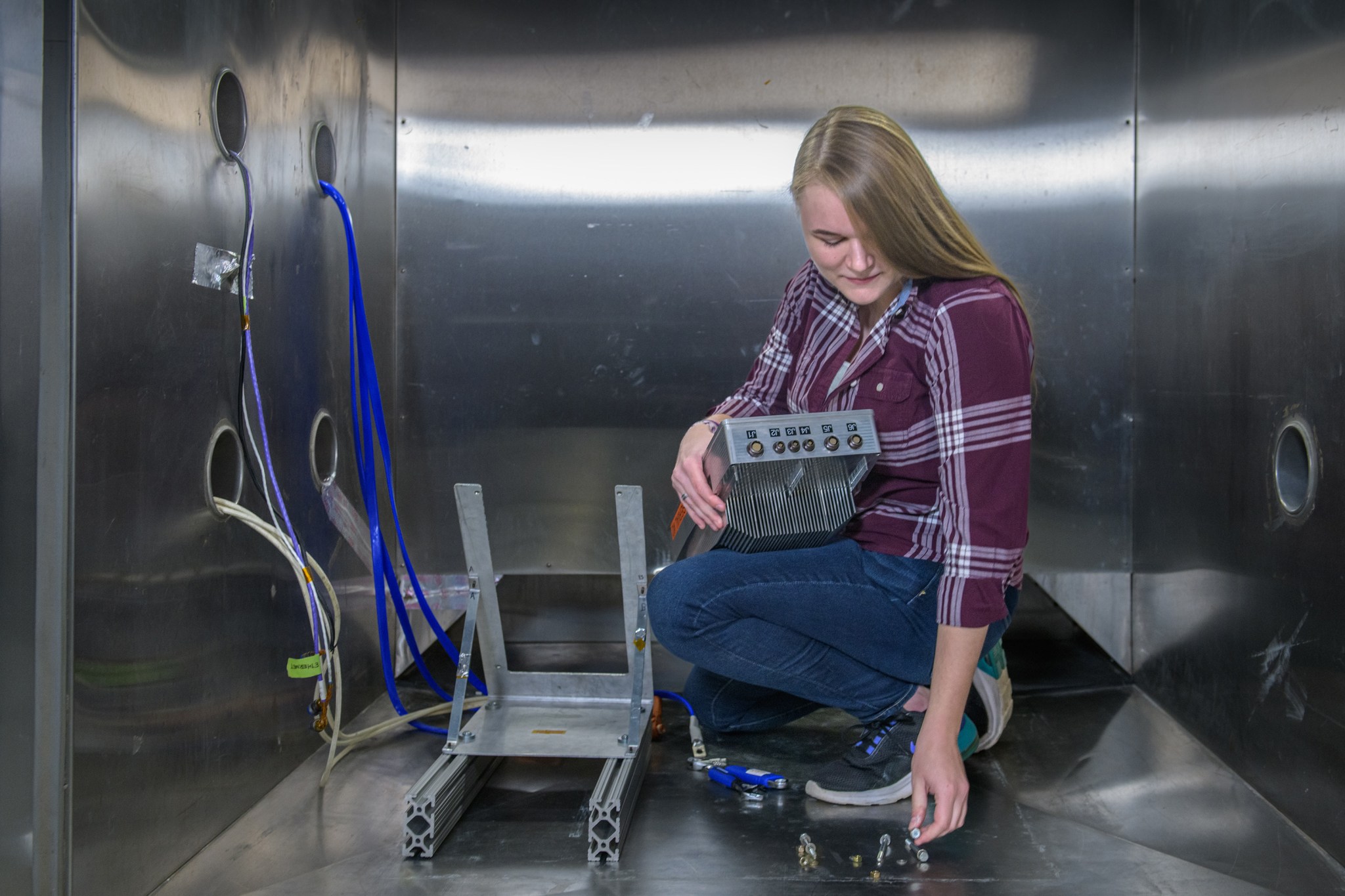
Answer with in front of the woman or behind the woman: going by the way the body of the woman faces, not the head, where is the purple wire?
in front

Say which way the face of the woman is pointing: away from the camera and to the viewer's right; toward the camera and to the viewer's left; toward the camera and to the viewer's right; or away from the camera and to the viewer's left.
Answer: toward the camera and to the viewer's left

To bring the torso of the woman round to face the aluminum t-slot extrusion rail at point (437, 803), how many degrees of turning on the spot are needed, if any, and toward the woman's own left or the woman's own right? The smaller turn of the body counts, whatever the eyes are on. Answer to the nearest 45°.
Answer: approximately 45° to the woman's own right

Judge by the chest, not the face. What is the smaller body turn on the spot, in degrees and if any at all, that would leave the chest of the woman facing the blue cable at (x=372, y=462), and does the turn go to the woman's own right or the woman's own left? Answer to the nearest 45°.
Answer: approximately 45° to the woman's own right

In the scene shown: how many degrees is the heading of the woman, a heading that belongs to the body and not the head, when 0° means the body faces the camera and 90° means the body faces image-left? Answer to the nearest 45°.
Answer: approximately 45°

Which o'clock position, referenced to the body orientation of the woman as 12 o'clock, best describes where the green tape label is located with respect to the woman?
The green tape label is roughly at 1 o'clock from the woman.

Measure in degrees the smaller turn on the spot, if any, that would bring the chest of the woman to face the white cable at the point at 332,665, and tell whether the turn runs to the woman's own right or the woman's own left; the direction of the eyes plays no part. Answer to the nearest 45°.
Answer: approximately 45° to the woman's own right
